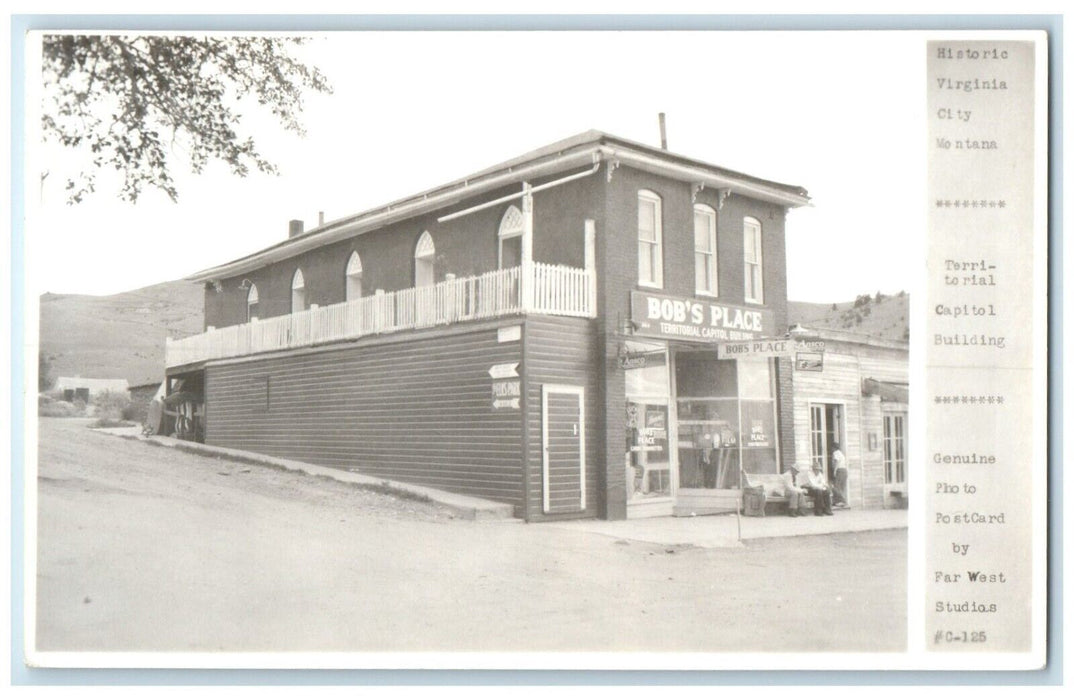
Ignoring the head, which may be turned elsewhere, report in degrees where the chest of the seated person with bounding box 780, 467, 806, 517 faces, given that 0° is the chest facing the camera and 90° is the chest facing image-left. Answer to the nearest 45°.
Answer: approximately 315°

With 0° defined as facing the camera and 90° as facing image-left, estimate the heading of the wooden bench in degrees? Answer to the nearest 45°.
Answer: approximately 315°

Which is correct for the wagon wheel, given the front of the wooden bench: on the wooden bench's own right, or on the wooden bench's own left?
on the wooden bench's own right
